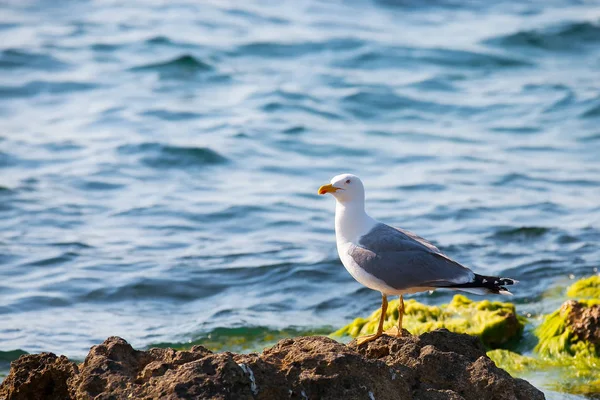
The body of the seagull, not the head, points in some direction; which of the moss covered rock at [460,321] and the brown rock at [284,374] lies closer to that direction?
the brown rock

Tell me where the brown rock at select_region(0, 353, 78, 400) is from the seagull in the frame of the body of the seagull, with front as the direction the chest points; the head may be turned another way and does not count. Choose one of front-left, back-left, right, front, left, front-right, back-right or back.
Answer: front-left

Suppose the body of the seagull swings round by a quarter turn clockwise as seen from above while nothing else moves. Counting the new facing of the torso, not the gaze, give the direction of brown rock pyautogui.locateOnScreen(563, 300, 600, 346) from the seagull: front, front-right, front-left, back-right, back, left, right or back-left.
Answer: front-right

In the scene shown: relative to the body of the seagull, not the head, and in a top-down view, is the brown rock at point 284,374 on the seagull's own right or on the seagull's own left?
on the seagull's own left

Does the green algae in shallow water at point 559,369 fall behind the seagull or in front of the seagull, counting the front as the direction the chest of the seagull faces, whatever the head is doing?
behind

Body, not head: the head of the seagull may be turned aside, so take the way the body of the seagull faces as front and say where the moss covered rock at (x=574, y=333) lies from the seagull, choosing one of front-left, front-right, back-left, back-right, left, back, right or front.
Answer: back-right

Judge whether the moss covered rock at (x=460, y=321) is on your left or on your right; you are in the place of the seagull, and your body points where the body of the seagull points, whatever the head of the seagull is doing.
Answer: on your right

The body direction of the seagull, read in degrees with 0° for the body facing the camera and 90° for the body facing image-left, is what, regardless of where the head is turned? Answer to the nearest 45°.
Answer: approximately 90°
